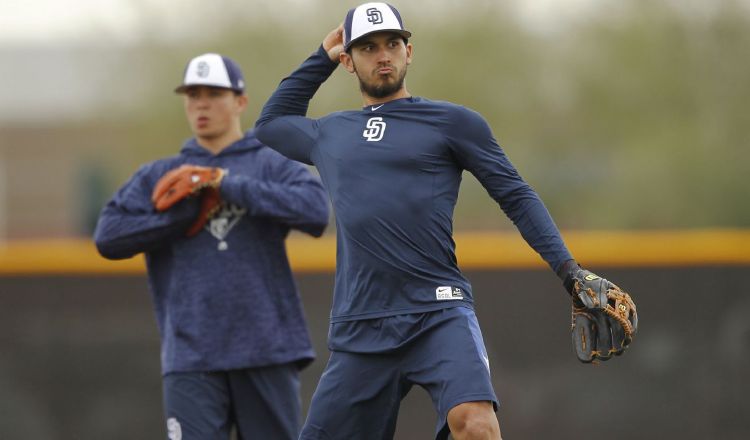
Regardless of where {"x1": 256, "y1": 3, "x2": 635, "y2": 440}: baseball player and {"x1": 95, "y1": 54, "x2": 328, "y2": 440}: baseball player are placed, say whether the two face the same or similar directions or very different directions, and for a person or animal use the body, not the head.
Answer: same or similar directions

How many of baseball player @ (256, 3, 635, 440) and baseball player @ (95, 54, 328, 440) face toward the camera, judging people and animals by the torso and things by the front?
2

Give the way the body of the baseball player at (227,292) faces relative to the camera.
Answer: toward the camera

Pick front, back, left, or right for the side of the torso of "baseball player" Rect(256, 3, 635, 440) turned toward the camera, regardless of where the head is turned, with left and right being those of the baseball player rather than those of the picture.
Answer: front

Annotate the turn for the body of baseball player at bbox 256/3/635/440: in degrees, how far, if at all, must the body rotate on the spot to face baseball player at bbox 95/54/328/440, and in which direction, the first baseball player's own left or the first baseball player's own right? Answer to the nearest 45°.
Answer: approximately 135° to the first baseball player's own right

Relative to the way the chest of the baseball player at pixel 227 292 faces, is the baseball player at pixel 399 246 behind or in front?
in front
